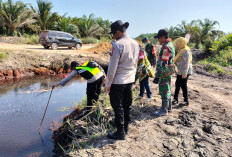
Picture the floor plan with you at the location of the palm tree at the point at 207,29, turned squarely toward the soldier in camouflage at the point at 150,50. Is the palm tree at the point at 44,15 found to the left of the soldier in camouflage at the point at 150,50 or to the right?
right

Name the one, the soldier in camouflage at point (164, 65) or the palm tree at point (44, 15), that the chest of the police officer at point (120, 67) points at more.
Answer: the palm tree

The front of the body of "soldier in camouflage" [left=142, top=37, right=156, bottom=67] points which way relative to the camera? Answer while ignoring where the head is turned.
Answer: to the viewer's left

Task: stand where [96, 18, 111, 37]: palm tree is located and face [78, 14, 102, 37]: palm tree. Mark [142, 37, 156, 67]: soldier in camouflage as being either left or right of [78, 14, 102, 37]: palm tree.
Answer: left

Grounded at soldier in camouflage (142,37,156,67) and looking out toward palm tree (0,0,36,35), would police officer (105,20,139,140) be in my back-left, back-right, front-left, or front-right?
back-left

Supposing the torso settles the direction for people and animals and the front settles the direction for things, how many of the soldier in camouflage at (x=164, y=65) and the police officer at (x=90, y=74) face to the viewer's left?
2

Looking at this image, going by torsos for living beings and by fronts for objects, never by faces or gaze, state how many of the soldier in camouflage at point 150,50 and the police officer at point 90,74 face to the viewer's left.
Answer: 2

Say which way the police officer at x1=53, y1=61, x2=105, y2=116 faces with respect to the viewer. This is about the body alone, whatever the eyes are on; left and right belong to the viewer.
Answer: facing to the left of the viewer

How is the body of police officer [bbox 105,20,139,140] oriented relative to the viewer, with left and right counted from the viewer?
facing away from the viewer and to the left of the viewer

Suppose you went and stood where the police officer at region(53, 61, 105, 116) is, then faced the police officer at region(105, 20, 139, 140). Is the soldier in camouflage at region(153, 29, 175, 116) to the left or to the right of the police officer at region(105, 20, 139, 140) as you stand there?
left

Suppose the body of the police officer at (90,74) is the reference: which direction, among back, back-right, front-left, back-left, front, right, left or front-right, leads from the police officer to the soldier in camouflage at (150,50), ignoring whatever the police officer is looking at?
back-right

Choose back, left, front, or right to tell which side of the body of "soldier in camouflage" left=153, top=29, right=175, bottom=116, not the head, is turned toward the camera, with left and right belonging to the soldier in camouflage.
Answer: left
